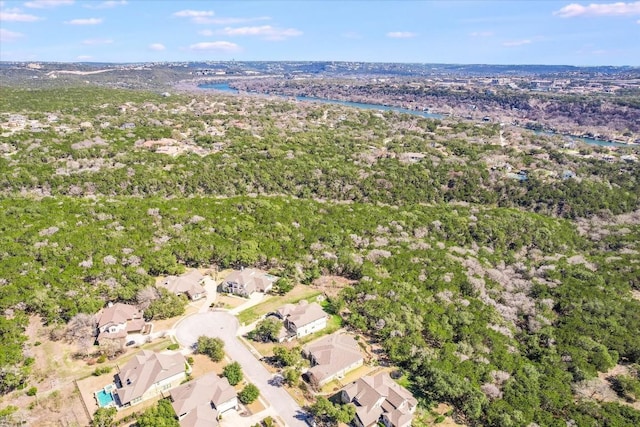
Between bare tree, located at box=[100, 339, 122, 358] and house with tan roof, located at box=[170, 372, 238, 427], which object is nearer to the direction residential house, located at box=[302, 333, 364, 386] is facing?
the house with tan roof

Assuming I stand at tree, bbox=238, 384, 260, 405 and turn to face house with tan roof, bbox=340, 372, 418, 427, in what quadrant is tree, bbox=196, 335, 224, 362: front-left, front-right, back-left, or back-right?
back-left

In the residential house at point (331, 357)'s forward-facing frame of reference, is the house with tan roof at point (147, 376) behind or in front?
in front

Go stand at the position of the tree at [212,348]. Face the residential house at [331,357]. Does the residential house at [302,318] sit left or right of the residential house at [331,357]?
left

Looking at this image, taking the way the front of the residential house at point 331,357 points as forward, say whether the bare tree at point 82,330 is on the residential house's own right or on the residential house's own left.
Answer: on the residential house's own right

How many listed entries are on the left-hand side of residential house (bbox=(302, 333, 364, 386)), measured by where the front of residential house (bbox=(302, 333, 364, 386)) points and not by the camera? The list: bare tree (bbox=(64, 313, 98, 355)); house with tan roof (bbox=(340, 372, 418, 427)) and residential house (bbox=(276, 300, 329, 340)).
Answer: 1

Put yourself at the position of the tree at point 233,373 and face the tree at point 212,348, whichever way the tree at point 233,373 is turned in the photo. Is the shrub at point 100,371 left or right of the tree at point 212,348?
left

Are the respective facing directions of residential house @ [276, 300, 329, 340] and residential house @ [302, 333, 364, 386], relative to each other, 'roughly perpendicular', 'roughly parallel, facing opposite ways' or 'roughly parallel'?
roughly parallel

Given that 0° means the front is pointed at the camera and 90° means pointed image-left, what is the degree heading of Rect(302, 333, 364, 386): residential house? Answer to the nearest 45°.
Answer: approximately 45°

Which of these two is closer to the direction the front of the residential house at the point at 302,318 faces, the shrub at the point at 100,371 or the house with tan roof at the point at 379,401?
the shrub

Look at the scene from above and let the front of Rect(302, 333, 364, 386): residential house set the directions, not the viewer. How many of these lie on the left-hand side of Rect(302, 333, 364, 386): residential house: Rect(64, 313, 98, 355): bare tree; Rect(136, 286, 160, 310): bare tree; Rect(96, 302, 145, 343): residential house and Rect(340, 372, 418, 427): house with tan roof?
1

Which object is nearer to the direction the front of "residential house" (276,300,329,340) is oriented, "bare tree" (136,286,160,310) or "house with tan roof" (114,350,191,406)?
the house with tan roof

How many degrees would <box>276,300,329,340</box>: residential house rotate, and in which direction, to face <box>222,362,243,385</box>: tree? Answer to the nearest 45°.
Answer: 0° — it already faces it

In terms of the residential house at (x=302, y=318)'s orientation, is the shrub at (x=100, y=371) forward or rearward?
forward

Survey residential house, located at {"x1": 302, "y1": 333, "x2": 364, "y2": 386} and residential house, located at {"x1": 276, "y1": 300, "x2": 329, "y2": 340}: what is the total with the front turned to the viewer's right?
0

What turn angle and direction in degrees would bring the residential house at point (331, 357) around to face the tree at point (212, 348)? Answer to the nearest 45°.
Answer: approximately 45° to its right
